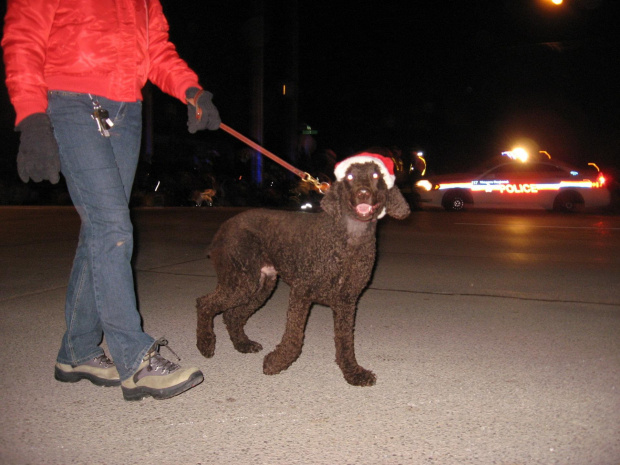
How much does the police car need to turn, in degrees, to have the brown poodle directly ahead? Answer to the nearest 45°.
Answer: approximately 90° to its left

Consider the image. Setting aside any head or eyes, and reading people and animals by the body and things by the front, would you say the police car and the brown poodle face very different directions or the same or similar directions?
very different directions

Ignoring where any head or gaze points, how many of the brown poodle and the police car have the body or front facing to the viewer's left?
1

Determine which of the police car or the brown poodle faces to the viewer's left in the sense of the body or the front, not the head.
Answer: the police car

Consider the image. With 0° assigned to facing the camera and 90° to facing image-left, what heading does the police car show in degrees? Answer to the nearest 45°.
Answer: approximately 90°

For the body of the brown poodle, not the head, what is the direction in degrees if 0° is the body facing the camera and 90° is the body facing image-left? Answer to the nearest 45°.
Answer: approximately 315°

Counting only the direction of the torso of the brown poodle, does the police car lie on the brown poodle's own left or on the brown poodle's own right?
on the brown poodle's own left
